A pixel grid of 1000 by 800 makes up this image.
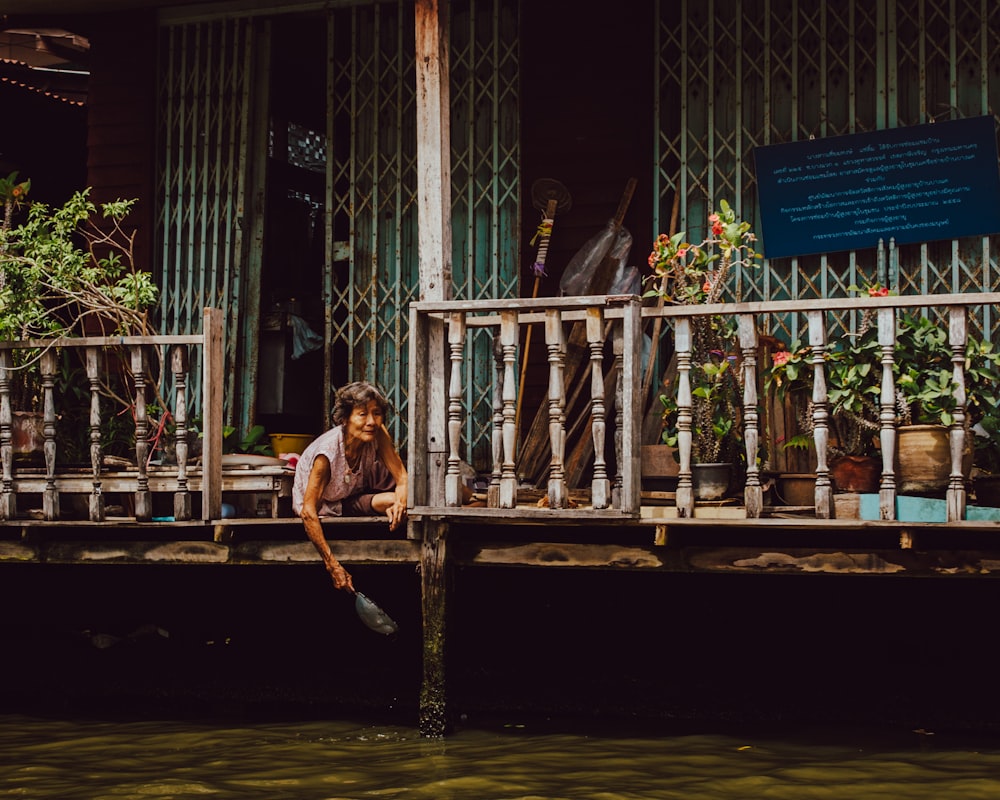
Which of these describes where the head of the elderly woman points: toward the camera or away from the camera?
toward the camera

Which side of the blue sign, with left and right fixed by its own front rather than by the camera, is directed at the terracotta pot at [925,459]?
front

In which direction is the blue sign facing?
toward the camera

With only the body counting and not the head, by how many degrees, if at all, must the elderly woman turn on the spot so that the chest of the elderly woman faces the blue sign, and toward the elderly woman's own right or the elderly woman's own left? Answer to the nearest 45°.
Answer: approximately 45° to the elderly woman's own left

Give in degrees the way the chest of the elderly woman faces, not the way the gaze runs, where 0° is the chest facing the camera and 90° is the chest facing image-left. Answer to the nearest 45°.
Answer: approximately 315°

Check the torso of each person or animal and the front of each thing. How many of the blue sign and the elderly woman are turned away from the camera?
0

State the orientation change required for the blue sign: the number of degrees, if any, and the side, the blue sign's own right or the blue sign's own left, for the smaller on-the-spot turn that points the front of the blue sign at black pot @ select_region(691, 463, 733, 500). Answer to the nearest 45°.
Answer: approximately 45° to the blue sign's own right

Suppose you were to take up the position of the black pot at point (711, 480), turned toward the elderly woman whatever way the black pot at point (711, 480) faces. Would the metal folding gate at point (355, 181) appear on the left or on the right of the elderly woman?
right

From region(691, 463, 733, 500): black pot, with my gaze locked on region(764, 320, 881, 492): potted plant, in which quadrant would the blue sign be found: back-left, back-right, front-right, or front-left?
front-left
